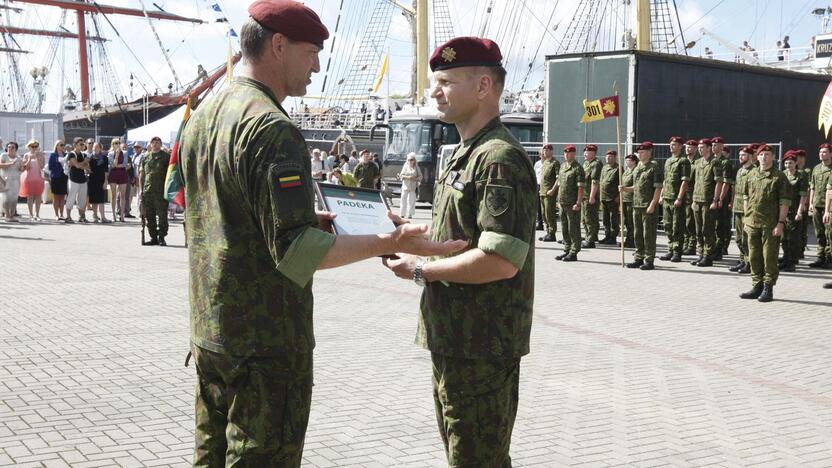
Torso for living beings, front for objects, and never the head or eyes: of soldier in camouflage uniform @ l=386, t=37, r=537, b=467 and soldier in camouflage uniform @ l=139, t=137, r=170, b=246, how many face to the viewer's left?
1

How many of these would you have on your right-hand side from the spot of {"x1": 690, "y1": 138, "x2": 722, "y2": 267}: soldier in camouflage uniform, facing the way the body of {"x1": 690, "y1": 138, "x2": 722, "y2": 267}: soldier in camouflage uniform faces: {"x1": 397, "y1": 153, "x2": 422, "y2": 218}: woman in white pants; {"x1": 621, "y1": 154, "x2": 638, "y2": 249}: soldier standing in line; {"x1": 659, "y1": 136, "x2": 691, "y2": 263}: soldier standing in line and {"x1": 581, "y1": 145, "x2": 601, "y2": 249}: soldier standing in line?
4

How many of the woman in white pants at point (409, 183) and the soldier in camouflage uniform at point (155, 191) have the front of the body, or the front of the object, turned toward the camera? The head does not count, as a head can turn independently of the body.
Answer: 2

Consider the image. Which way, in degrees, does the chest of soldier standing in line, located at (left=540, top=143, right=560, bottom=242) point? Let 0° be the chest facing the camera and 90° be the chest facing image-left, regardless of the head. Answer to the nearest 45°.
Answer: approximately 45°

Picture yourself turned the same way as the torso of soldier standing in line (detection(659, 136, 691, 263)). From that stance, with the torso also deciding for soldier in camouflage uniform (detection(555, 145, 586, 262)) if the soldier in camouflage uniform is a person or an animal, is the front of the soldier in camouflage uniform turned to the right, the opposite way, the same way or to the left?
the same way

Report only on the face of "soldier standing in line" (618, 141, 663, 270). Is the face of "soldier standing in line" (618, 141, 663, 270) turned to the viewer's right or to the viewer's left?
to the viewer's left

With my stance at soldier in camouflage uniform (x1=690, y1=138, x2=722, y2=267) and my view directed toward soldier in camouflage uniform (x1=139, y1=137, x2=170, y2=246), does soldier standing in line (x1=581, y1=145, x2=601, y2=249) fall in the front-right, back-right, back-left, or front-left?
front-right

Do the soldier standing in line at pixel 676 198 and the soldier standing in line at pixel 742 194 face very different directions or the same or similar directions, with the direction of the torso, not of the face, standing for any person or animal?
same or similar directions

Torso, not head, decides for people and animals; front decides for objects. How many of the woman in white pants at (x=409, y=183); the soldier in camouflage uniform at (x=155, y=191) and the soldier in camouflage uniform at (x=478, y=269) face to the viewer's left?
1

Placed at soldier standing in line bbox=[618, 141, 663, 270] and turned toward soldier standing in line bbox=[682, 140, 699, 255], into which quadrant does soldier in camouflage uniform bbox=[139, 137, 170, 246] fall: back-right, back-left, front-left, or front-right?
back-left

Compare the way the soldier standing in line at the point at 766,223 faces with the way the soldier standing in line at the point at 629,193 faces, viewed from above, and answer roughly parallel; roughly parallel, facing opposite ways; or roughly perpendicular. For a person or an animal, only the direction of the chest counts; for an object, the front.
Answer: roughly parallel

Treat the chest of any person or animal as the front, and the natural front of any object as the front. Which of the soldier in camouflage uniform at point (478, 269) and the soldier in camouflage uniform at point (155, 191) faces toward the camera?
the soldier in camouflage uniform at point (155, 191)

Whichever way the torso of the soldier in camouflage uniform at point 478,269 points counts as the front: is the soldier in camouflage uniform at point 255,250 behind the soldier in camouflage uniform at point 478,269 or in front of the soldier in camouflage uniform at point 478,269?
in front

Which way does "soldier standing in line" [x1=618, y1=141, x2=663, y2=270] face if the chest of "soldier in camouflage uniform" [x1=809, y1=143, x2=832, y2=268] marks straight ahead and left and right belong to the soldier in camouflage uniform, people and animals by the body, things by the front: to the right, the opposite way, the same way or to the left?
the same way

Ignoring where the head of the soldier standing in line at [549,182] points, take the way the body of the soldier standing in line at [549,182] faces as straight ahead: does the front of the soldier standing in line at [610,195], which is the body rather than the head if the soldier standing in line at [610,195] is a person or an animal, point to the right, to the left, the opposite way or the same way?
the same way

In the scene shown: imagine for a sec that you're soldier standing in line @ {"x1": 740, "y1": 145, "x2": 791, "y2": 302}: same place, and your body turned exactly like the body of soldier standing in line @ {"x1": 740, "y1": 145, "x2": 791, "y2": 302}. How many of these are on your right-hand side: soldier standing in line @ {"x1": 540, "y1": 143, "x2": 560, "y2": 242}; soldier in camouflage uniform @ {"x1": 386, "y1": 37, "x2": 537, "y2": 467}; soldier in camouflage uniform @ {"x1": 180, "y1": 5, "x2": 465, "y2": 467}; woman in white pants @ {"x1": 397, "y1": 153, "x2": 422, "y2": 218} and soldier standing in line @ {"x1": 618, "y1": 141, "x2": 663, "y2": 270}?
3

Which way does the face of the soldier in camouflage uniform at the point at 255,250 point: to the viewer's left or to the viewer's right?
to the viewer's right

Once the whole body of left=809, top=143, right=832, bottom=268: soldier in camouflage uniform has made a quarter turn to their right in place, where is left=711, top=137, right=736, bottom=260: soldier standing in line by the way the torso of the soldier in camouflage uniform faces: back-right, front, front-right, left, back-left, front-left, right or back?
front-left

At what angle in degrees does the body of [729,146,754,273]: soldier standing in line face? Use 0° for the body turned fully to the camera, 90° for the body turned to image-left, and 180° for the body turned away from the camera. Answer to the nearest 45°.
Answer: approximately 45°
